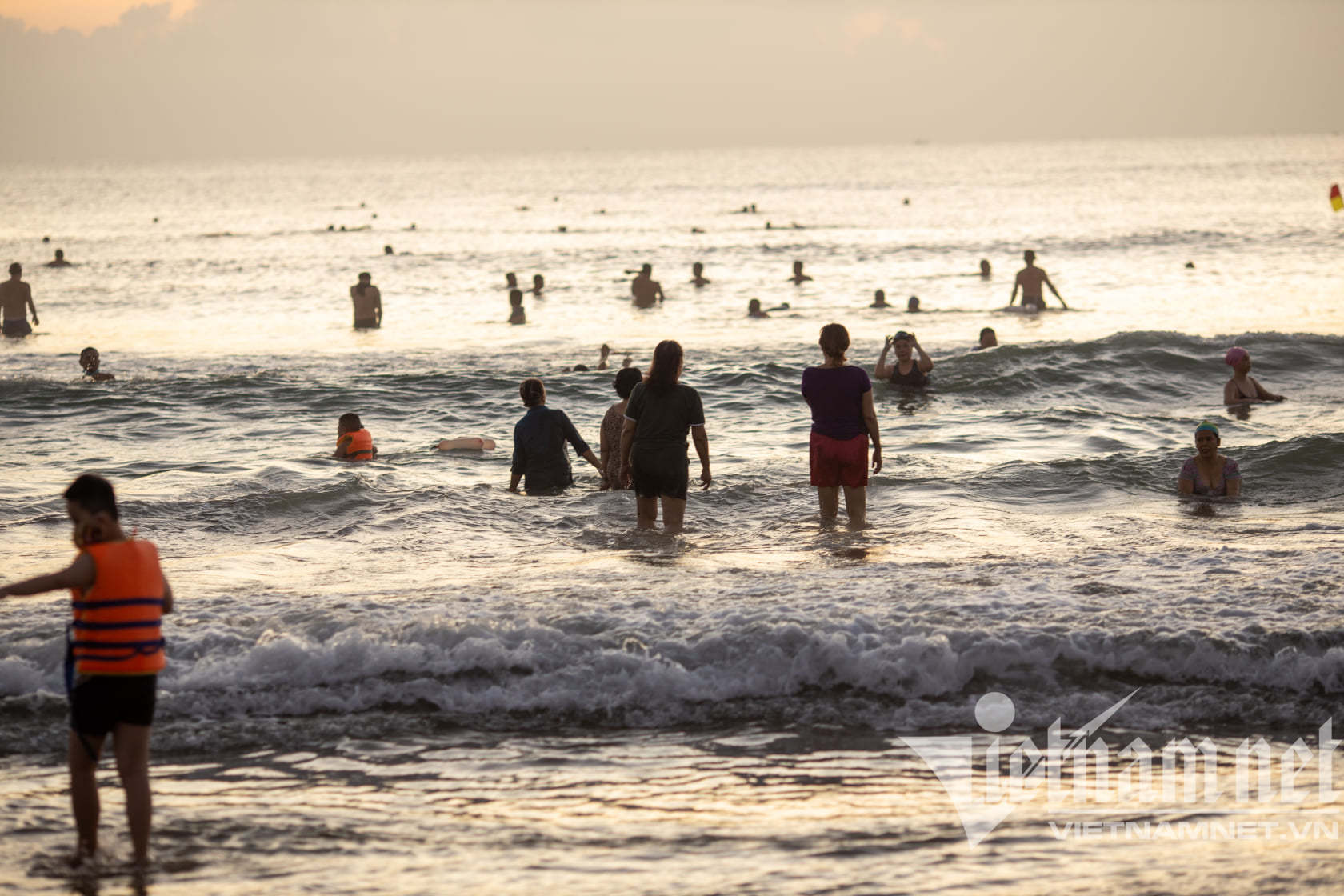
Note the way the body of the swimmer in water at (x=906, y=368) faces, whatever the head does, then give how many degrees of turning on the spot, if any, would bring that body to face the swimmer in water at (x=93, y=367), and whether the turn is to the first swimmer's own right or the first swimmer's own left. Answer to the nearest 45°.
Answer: approximately 90° to the first swimmer's own right

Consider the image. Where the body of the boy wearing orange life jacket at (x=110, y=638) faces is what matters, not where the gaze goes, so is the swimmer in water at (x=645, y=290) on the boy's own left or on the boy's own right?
on the boy's own right

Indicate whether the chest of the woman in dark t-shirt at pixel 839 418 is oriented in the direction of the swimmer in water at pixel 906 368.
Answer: yes

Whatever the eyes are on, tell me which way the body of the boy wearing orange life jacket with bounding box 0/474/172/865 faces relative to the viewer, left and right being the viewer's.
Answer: facing away from the viewer and to the left of the viewer

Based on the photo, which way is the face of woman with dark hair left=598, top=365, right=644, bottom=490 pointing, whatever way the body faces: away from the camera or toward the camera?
away from the camera

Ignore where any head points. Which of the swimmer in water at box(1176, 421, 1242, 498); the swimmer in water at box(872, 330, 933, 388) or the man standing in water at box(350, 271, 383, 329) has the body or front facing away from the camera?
the man standing in water

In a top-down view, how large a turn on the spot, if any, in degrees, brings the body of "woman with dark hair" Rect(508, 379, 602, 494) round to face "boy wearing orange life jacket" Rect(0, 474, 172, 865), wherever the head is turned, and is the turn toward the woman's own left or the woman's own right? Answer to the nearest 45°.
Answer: approximately 180°

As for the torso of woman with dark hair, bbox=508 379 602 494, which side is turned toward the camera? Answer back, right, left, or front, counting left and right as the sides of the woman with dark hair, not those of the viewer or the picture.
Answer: back

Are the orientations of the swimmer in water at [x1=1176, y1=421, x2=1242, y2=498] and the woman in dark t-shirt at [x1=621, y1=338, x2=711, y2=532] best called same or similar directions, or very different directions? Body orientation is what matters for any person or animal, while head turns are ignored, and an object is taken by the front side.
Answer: very different directions

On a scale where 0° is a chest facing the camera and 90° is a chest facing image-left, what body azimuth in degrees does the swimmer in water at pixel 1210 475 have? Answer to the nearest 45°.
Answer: approximately 0°

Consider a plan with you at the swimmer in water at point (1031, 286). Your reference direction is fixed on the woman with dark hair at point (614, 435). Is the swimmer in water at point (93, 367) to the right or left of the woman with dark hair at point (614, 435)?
right
